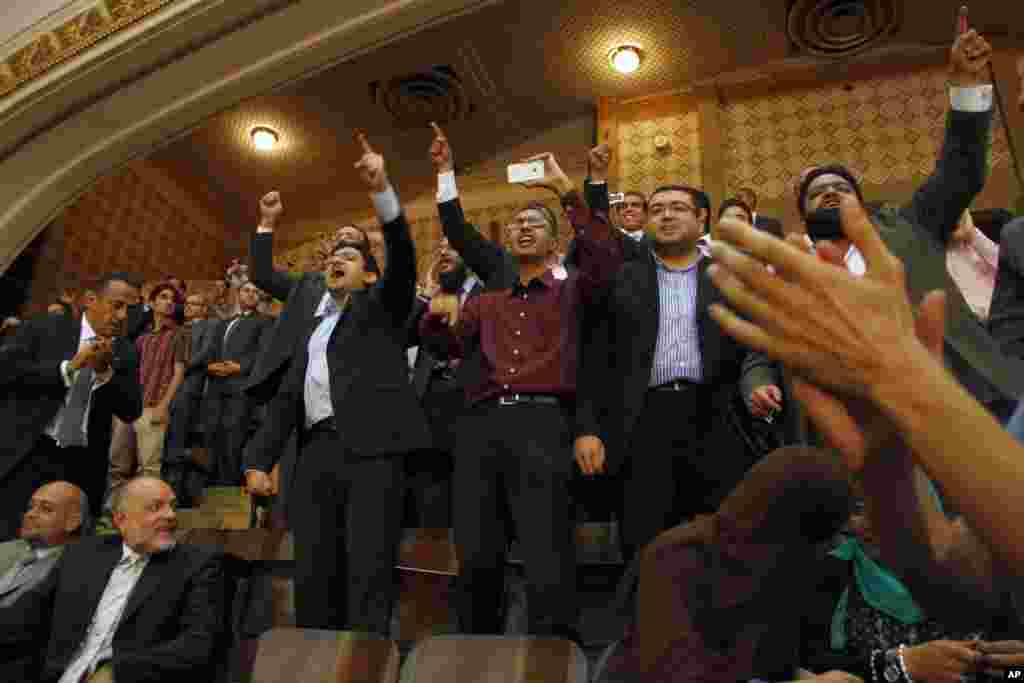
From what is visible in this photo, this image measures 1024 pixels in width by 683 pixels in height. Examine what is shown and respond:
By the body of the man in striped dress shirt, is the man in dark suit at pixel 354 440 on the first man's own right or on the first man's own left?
on the first man's own right

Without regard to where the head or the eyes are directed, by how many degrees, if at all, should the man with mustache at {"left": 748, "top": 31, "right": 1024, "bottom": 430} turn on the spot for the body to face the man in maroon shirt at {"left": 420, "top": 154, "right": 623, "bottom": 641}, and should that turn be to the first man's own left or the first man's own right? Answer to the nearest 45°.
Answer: approximately 45° to the first man's own right

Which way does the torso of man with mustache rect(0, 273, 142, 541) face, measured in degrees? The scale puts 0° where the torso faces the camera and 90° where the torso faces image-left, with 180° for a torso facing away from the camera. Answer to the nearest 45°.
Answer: approximately 315°

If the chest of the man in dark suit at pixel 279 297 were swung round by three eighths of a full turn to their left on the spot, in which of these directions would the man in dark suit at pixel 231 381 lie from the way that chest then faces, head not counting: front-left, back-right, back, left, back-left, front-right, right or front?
left

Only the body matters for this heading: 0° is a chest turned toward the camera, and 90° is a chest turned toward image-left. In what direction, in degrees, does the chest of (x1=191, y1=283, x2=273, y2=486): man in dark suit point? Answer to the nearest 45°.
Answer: approximately 45°

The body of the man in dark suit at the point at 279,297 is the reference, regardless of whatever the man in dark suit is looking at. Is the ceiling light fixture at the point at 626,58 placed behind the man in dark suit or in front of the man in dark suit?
behind

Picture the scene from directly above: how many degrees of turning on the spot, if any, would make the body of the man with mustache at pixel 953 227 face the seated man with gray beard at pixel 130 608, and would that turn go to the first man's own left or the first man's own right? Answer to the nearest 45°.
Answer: approximately 45° to the first man's own right

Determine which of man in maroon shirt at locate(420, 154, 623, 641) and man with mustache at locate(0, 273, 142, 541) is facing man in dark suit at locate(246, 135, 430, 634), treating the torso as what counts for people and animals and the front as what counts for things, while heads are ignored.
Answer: the man with mustache

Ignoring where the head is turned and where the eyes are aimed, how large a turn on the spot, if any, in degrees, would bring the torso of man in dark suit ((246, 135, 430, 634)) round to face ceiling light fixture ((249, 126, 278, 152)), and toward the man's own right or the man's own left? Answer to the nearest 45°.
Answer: approximately 135° to the man's own right
